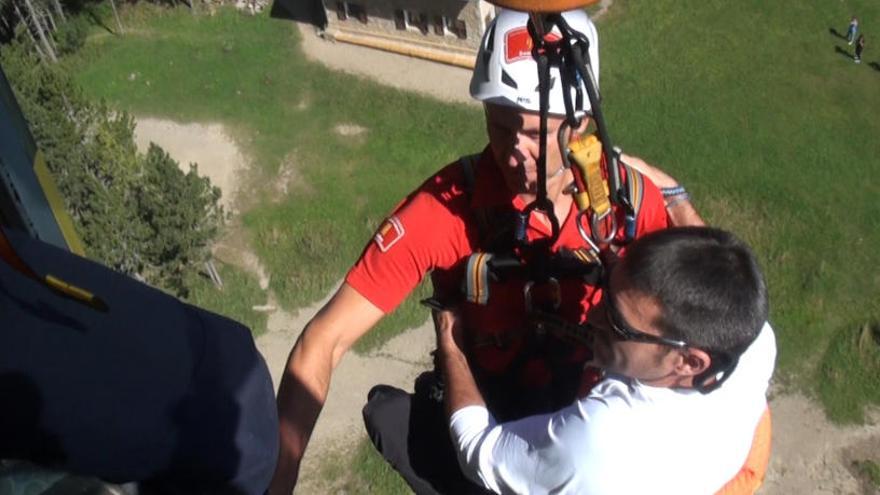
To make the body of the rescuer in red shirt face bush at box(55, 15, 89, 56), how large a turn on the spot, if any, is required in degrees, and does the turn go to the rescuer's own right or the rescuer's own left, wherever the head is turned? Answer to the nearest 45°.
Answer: approximately 135° to the rescuer's own right

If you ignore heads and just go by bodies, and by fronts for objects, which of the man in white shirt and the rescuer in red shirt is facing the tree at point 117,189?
the man in white shirt

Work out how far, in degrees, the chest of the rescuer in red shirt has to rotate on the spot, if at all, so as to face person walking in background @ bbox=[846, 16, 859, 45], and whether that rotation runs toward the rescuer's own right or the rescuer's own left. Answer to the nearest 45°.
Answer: approximately 135° to the rescuer's own left

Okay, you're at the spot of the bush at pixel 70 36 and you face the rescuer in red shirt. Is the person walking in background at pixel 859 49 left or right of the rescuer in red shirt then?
left

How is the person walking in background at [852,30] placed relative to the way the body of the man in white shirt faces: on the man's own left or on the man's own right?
on the man's own right

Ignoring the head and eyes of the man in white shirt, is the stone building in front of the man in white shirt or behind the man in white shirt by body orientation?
in front

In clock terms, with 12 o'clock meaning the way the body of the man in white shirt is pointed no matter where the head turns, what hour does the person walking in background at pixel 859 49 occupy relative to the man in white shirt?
The person walking in background is roughly at 2 o'clock from the man in white shirt.

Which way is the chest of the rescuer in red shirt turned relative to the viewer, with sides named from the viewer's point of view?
facing the viewer

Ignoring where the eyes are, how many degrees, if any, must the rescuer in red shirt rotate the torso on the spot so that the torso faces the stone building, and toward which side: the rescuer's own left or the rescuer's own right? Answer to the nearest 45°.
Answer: approximately 180°

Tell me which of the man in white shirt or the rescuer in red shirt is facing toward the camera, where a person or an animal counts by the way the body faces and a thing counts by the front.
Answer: the rescuer in red shirt

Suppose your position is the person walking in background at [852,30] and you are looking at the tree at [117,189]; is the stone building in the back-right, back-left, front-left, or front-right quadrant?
front-right

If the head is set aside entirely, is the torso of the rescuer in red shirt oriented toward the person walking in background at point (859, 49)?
no

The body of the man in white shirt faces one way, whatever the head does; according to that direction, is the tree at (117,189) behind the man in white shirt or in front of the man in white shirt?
in front

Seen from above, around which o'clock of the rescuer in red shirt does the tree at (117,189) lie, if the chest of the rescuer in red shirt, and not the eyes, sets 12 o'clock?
The tree is roughly at 5 o'clock from the rescuer in red shirt.

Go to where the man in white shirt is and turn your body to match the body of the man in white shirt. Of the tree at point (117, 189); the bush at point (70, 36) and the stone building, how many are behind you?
0

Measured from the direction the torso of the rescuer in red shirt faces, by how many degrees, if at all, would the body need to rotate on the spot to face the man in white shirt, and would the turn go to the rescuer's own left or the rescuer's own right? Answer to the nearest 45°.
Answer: approximately 45° to the rescuer's own left

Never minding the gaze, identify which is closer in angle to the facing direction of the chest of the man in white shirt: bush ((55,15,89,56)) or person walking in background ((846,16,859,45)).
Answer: the bush

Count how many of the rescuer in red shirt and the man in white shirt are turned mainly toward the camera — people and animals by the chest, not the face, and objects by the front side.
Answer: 1

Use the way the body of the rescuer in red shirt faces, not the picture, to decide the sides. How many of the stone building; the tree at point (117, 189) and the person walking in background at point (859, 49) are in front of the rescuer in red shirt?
0

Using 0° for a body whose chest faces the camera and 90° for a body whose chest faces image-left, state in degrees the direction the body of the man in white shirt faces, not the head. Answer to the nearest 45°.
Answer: approximately 135°
